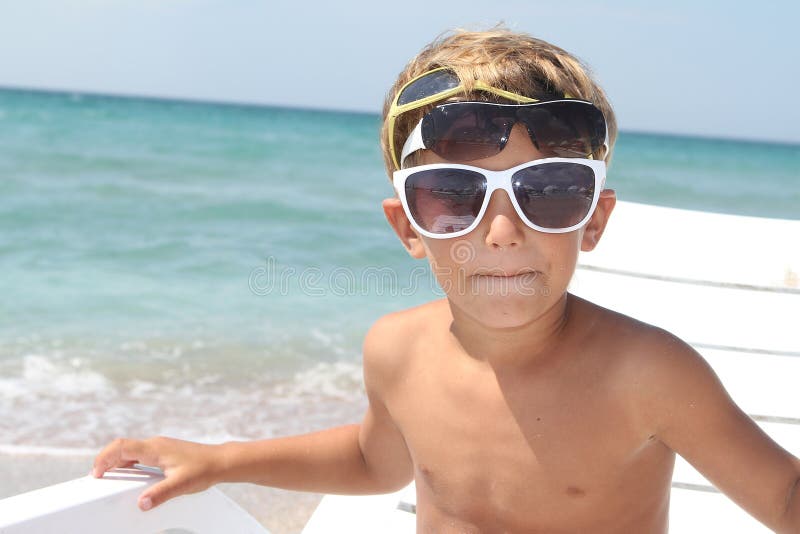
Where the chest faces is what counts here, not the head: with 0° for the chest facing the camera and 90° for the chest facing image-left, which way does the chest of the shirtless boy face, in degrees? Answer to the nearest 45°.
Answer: approximately 0°
